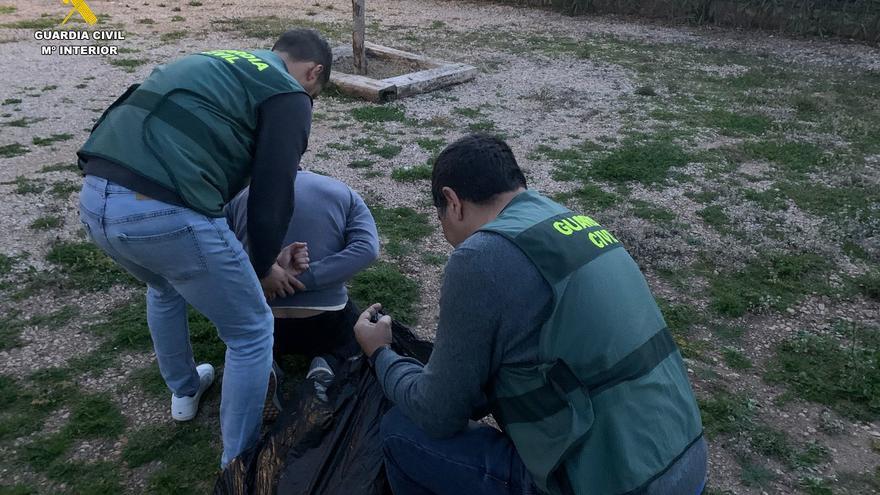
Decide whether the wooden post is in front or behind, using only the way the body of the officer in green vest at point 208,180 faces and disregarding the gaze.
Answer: in front

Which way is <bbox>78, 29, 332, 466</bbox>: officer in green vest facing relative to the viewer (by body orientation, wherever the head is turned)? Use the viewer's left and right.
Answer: facing away from the viewer and to the right of the viewer

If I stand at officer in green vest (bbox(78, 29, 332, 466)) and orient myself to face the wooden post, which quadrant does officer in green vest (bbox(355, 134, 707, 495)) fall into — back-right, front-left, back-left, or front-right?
back-right

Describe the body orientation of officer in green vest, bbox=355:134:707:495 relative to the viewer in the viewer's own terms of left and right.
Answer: facing away from the viewer and to the left of the viewer

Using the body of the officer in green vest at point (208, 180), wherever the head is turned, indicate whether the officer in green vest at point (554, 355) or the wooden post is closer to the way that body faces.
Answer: the wooden post

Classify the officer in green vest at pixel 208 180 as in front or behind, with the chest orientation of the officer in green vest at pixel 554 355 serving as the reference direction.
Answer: in front

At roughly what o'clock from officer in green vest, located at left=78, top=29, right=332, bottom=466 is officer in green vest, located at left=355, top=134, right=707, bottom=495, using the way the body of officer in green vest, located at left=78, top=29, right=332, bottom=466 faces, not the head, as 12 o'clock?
officer in green vest, located at left=355, top=134, right=707, bottom=495 is roughly at 3 o'clock from officer in green vest, located at left=78, top=29, right=332, bottom=466.

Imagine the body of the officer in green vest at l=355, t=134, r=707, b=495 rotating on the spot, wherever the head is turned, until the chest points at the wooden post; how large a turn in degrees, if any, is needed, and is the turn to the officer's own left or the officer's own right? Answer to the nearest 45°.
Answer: approximately 45° to the officer's own right

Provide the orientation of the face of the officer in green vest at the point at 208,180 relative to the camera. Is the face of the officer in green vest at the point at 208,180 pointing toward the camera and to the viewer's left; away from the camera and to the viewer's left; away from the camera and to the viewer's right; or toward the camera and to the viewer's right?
away from the camera and to the viewer's right

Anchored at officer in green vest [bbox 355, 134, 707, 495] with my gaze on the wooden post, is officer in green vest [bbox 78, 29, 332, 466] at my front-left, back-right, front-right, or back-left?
front-left

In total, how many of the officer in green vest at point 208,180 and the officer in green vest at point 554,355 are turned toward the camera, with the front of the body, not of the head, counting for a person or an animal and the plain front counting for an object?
0
